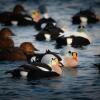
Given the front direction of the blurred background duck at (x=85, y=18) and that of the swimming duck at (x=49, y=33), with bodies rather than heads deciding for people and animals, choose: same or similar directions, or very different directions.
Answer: same or similar directions

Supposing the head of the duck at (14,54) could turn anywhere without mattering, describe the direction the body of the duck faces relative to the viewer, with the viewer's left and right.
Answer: facing to the right of the viewer

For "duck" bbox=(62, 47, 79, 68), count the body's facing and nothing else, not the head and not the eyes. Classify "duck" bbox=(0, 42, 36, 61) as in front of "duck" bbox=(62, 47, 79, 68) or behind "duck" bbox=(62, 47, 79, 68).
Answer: behind

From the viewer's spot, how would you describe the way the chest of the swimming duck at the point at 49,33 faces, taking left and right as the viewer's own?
facing to the right of the viewer

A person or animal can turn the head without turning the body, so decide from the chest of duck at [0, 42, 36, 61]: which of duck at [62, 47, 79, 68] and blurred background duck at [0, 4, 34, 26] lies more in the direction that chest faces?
the duck

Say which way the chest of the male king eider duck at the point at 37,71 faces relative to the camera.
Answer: to the viewer's right
